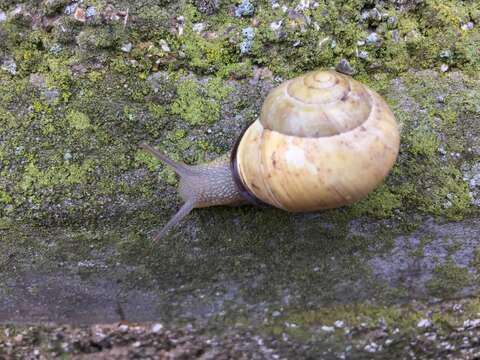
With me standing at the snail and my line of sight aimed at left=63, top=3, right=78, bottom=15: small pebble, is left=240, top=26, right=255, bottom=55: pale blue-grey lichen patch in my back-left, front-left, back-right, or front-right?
front-right

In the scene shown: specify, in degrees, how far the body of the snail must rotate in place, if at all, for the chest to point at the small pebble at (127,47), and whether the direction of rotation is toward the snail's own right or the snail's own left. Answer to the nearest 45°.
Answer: approximately 45° to the snail's own right

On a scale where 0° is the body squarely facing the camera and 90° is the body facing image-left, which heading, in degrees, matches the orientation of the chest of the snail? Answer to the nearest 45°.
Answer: approximately 90°

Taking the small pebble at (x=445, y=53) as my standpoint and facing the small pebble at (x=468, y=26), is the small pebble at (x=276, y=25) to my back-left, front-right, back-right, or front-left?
back-left

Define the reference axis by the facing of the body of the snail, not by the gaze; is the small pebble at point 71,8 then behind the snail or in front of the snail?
in front

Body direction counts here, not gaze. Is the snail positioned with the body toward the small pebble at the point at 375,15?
no

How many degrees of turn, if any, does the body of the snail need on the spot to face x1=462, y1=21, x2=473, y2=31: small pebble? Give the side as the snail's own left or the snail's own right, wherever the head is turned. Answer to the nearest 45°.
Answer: approximately 135° to the snail's own right

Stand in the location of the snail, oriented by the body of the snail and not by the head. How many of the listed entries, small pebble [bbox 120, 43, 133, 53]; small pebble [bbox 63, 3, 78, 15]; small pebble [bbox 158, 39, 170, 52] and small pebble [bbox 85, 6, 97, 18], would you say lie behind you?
0

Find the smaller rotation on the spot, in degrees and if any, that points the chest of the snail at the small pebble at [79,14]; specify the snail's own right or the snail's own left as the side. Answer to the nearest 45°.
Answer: approximately 45° to the snail's own right

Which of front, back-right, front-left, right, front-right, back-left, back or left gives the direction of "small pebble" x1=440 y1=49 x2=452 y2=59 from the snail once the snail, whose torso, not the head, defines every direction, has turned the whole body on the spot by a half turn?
front-left

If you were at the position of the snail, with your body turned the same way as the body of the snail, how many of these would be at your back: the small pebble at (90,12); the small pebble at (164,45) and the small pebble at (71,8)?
0

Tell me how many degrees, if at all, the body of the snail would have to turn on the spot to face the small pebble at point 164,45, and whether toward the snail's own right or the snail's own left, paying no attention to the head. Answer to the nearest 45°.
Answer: approximately 45° to the snail's own right
